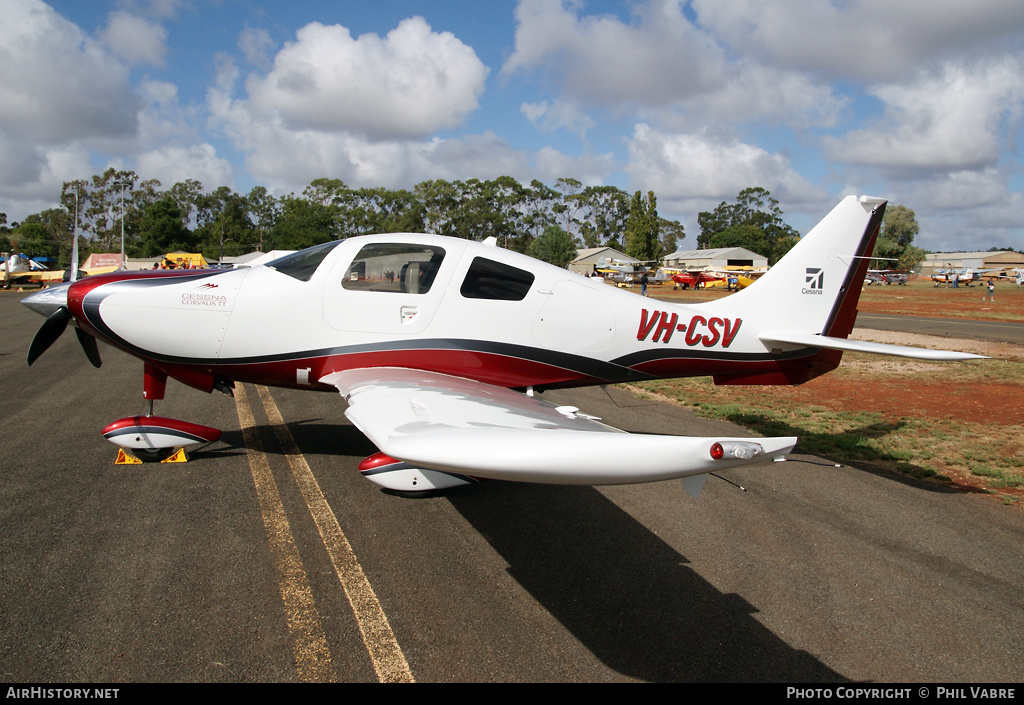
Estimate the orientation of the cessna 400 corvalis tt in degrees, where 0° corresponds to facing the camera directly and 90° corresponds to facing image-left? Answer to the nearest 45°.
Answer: approximately 90°
